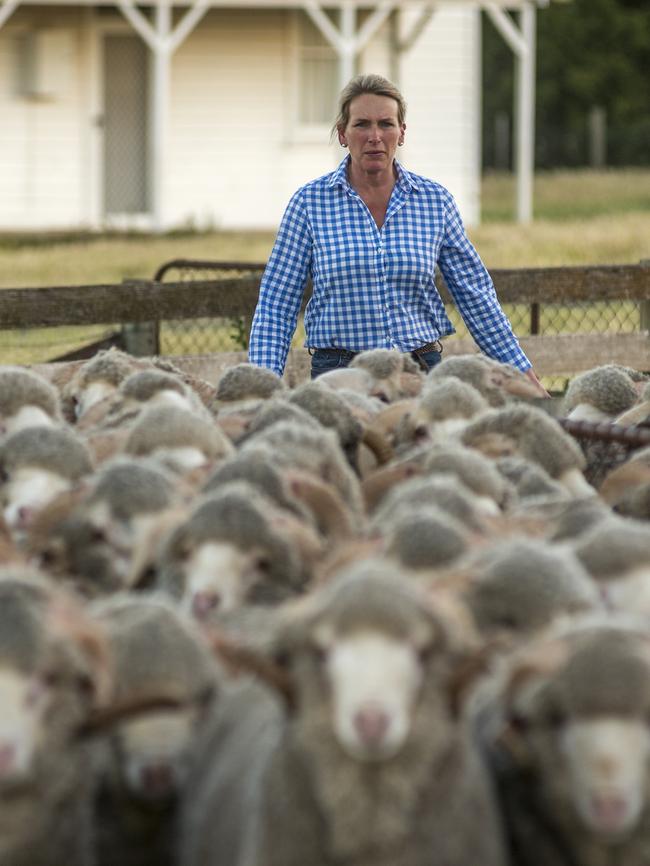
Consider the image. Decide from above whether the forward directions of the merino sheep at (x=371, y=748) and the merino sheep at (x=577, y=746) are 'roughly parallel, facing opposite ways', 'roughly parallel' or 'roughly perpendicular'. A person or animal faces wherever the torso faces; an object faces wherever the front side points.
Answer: roughly parallel

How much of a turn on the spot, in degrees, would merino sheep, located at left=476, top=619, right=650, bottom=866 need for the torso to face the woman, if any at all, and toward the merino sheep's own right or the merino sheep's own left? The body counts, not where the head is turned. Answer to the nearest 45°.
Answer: approximately 180°

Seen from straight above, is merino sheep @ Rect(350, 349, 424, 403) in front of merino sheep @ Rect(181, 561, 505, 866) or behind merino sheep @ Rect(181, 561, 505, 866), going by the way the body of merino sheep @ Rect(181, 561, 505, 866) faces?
behind

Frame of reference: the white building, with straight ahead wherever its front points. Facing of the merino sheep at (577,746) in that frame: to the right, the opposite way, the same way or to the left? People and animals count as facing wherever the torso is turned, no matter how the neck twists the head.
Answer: the same way

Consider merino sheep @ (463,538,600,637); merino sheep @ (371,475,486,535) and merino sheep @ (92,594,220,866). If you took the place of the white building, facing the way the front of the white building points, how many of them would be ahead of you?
3

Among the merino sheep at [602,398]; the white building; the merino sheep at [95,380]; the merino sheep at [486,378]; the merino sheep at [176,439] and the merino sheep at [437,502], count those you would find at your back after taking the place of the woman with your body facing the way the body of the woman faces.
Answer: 1

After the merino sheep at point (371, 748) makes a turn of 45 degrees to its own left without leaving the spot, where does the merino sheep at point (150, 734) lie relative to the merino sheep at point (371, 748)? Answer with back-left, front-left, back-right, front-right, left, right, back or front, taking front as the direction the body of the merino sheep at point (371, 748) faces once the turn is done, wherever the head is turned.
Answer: back

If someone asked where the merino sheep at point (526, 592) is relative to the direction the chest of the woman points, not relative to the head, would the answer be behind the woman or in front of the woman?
in front

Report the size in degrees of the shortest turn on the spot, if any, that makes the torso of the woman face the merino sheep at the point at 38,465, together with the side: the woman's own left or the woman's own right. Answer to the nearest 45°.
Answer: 0° — they already face it

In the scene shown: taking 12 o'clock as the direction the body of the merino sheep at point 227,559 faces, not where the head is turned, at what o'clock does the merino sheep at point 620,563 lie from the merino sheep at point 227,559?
the merino sheep at point 620,563 is roughly at 8 o'clock from the merino sheep at point 227,559.

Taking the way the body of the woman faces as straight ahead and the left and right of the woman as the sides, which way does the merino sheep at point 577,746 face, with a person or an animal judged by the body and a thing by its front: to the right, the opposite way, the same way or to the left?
the same way

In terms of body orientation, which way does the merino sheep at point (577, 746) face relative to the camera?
toward the camera

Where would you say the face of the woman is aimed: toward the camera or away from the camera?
toward the camera

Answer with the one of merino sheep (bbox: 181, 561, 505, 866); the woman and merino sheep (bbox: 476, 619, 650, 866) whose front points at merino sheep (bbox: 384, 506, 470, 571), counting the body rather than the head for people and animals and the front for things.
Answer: the woman

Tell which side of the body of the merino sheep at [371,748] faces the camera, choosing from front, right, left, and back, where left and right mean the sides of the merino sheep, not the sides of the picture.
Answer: front

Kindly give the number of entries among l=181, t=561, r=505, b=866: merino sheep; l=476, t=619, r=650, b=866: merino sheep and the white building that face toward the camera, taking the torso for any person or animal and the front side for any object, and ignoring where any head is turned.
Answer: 3
